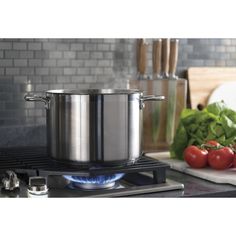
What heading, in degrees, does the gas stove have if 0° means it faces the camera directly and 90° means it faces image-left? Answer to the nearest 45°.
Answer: approximately 45°

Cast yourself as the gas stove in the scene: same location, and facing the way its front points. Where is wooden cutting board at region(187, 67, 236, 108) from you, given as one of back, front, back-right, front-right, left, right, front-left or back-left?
back

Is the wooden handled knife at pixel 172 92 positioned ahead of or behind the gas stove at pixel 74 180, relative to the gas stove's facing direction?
behind
